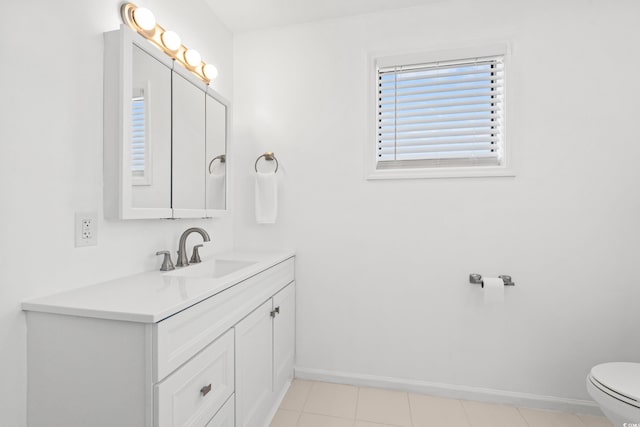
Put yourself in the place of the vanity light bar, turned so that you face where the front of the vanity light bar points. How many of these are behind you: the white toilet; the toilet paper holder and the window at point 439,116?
0

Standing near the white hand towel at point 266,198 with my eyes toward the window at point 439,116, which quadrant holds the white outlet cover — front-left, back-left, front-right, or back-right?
back-right

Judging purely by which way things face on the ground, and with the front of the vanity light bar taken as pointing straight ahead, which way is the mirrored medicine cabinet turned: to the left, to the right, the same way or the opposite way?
the same way

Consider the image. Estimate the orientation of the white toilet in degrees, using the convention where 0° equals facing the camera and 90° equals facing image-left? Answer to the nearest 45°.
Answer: approximately 90°

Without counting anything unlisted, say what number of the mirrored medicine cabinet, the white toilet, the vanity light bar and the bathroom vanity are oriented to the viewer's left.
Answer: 1

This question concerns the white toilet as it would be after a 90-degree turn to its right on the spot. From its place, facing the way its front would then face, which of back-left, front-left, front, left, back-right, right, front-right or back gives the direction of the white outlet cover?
back-left

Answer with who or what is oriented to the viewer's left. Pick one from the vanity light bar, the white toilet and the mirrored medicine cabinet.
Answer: the white toilet

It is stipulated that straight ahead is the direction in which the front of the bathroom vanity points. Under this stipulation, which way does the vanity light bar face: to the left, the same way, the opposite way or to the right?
the same way

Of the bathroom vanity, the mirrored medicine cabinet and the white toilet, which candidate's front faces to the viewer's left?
the white toilet

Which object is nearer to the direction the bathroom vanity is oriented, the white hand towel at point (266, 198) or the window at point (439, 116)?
the window

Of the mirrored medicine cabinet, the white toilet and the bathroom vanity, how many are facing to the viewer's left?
1

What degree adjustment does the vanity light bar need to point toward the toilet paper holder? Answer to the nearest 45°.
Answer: approximately 45° to its left

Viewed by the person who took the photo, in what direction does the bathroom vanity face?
facing the viewer and to the right of the viewer

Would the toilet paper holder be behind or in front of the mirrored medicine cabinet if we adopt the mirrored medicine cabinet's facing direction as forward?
in front

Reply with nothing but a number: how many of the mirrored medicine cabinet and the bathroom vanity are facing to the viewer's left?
0

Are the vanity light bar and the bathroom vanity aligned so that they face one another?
no
